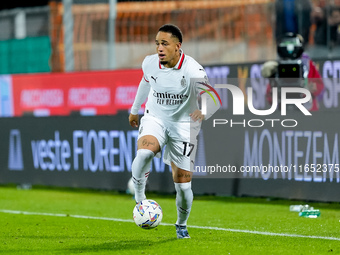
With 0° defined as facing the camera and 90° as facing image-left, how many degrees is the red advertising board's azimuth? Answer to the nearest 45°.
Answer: approximately 0°

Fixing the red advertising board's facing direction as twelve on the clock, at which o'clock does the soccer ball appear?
The soccer ball is roughly at 12 o'clock from the red advertising board.

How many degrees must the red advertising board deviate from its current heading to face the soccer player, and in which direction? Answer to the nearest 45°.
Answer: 0° — it already faces them
